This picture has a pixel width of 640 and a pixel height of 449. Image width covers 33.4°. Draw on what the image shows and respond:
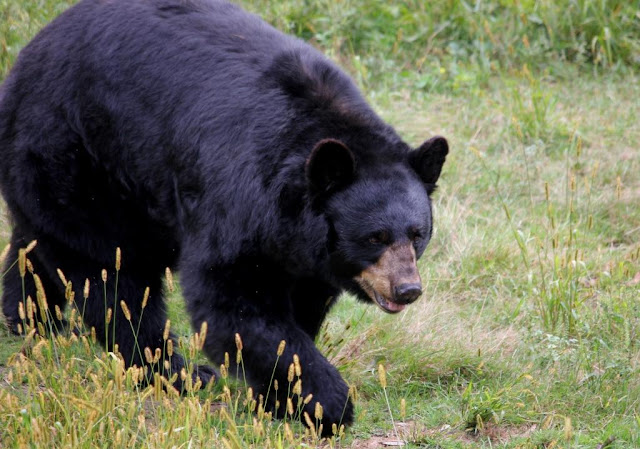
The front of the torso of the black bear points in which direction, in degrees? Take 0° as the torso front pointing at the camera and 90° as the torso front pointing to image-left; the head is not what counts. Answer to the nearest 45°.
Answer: approximately 315°
